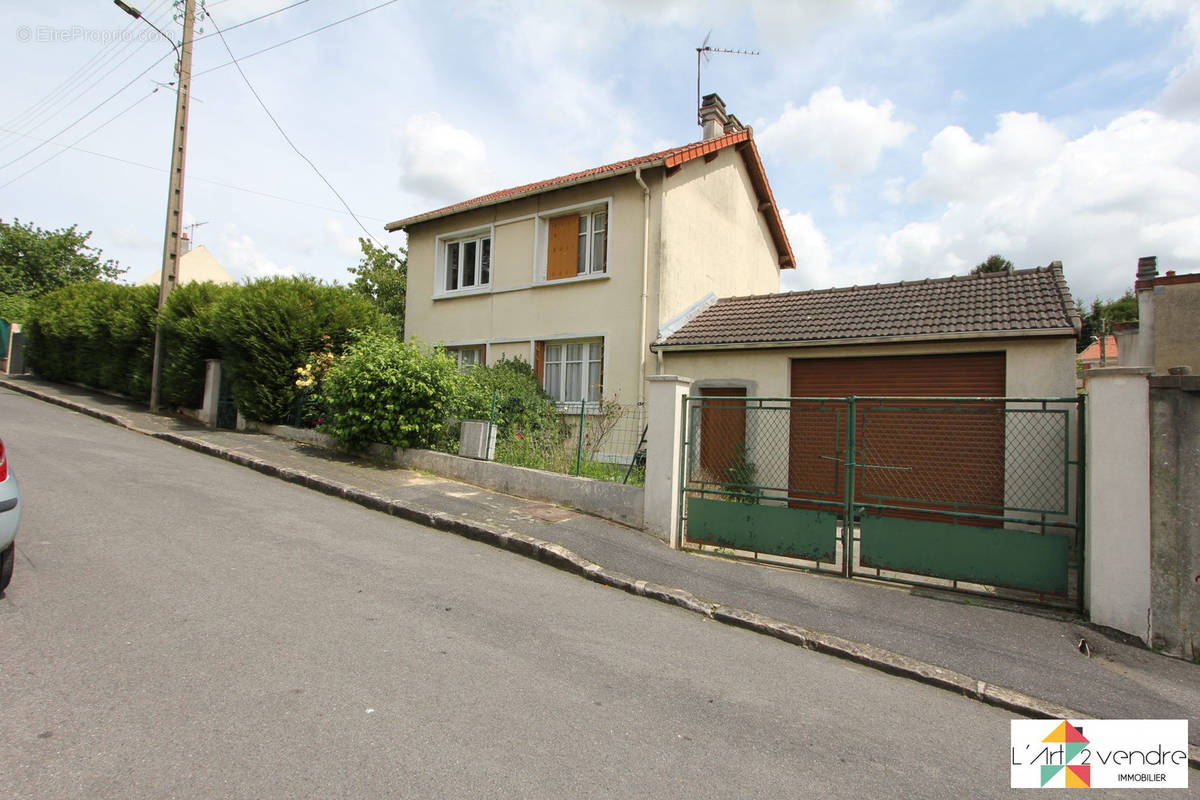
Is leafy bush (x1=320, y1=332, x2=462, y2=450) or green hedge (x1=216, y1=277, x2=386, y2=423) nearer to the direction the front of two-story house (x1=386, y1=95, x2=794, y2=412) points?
the leafy bush

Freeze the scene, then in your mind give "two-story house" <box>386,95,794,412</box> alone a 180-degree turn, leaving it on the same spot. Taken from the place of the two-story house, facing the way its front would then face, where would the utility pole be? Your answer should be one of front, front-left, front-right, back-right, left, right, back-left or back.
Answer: back-left

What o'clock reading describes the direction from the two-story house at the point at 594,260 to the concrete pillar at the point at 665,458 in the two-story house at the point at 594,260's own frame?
The concrete pillar is roughly at 10 o'clock from the two-story house.

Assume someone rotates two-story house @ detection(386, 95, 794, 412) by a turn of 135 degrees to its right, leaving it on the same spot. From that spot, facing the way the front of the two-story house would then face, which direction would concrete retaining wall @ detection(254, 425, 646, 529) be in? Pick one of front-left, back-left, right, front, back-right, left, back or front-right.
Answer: back

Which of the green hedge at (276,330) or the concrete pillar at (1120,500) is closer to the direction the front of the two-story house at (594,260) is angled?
the green hedge

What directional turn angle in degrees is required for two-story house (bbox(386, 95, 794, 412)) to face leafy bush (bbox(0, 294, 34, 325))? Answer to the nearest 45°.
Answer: approximately 90° to its right

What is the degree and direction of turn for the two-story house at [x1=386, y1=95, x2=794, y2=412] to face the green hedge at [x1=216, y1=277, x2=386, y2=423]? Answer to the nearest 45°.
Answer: approximately 45° to its right

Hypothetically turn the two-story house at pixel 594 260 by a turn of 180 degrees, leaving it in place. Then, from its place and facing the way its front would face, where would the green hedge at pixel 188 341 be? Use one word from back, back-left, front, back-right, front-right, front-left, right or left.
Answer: back-left

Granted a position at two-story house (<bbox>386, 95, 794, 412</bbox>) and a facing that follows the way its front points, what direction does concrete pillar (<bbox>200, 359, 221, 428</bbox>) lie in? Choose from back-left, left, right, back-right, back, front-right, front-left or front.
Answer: front-right

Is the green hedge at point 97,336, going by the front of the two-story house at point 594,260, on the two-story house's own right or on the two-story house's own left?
on the two-story house's own right

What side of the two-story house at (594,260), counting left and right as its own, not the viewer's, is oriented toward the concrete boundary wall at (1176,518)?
left

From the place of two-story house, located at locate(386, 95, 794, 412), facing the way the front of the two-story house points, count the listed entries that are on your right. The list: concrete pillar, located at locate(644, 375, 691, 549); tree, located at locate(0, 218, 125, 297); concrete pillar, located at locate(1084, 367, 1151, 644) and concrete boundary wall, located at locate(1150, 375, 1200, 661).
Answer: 1

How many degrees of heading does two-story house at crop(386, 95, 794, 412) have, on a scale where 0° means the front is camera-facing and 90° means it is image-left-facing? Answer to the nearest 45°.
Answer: approximately 45°
